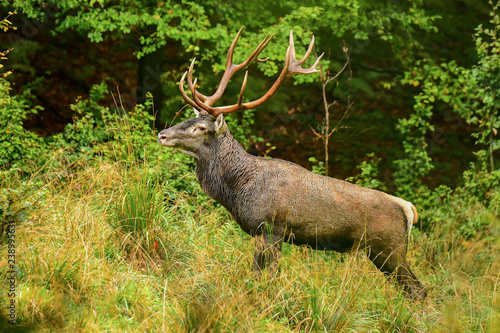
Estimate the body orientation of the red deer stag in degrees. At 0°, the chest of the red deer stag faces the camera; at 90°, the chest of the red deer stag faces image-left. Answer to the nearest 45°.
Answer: approximately 90°
